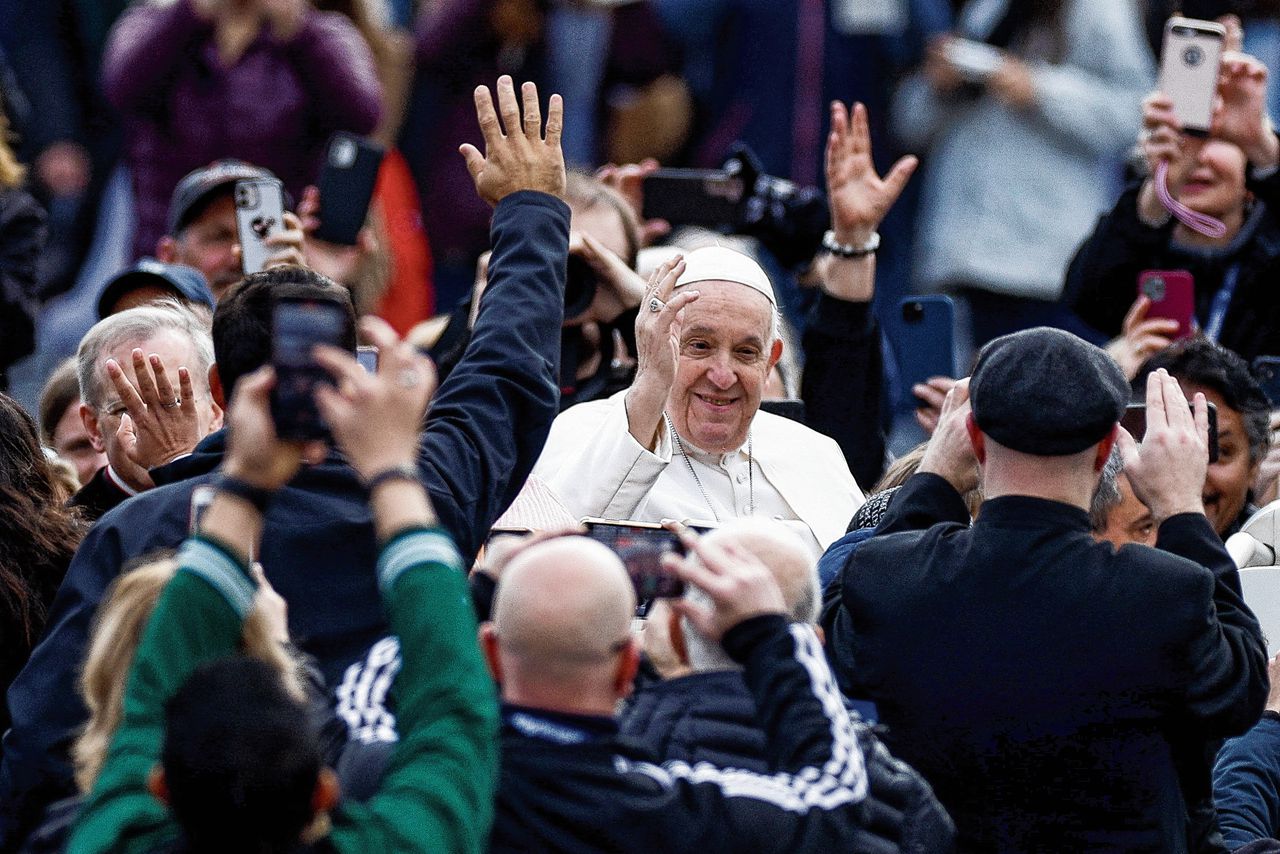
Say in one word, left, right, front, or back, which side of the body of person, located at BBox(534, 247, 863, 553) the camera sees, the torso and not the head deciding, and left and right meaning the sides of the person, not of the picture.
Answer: front

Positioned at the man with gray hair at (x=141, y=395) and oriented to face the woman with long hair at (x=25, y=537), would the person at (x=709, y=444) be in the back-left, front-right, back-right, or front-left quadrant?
back-left

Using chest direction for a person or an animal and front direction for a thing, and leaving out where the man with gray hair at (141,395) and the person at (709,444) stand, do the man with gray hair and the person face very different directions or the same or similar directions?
same or similar directions

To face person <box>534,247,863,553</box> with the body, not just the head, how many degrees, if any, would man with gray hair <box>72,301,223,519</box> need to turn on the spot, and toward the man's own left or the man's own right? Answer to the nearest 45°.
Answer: approximately 90° to the man's own left

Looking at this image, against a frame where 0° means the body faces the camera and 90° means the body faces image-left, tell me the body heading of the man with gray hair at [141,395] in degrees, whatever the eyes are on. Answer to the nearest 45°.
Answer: approximately 0°

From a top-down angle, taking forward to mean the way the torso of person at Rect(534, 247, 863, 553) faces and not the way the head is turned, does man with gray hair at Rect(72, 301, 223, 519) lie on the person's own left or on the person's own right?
on the person's own right

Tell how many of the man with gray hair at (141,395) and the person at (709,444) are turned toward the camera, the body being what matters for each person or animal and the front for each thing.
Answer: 2

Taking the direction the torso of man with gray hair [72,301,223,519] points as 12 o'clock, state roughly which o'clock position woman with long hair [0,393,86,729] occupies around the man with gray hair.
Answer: The woman with long hair is roughly at 1 o'clock from the man with gray hair.

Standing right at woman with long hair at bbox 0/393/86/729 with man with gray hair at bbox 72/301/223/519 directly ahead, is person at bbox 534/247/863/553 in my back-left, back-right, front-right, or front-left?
front-right

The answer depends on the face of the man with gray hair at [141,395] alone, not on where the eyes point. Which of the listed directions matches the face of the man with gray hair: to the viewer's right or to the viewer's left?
to the viewer's right

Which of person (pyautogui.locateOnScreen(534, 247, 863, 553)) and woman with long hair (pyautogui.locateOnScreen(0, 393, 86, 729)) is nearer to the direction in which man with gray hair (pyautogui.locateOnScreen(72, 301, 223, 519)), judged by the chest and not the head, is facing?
the woman with long hair

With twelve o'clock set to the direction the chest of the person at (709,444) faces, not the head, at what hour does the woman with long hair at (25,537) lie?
The woman with long hair is roughly at 2 o'clock from the person.
